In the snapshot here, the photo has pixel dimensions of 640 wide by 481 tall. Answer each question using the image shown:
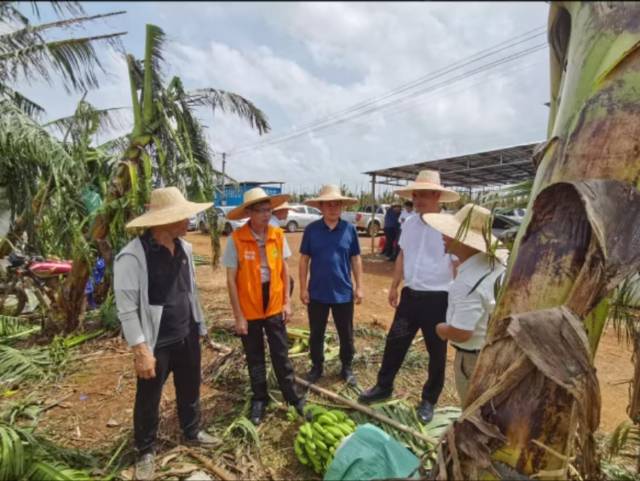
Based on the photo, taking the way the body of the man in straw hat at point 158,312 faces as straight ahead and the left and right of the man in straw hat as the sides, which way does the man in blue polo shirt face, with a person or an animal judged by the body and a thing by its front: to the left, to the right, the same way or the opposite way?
to the right

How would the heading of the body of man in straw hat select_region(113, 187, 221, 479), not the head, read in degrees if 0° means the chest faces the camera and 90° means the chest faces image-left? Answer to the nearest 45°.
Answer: approximately 315°

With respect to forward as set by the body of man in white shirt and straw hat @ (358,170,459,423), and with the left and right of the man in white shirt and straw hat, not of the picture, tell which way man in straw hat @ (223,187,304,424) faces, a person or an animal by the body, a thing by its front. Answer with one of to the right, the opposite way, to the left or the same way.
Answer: to the left

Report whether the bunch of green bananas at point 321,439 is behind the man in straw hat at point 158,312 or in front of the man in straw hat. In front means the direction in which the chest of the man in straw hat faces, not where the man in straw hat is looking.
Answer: in front

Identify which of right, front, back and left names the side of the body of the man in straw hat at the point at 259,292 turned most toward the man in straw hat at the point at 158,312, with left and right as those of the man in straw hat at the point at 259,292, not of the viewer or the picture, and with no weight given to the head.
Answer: right

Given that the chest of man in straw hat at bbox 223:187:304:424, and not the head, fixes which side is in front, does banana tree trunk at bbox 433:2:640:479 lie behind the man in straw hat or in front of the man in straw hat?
in front

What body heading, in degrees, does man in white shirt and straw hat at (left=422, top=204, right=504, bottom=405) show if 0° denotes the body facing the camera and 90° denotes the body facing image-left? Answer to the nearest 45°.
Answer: approximately 90°

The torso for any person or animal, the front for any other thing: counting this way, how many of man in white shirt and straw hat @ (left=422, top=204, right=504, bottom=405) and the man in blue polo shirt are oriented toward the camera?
1

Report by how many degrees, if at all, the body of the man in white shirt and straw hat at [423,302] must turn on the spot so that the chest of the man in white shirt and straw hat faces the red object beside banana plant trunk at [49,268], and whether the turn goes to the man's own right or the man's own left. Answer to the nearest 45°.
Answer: approximately 45° to the man's own right

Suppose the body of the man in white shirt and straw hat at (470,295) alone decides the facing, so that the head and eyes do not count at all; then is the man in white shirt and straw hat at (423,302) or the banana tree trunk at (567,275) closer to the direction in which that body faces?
the man in white shirt and straw hat
